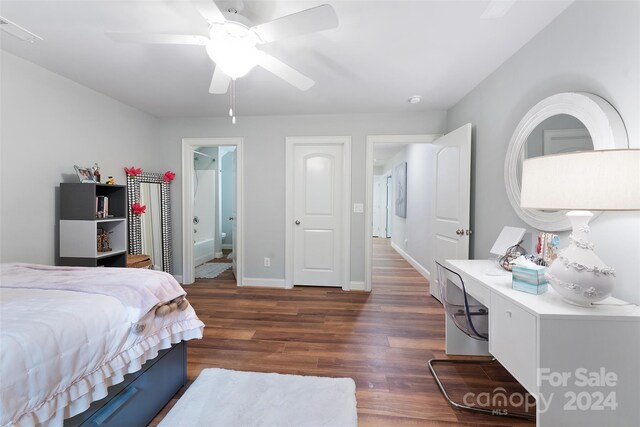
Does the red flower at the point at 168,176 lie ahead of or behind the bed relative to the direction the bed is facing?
ahead

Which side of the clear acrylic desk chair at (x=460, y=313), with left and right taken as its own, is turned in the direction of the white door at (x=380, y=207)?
left

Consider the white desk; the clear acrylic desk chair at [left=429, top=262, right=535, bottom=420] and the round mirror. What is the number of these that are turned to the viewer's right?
1

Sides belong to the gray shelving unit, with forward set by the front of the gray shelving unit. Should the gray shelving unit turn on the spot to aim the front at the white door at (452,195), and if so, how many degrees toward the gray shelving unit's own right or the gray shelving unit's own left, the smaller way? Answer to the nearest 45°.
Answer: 0° — it already faces it

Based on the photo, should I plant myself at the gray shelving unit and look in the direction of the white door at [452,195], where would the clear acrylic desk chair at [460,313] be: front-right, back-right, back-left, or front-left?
front-right

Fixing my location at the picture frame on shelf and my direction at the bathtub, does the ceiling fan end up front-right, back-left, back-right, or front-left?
back-right

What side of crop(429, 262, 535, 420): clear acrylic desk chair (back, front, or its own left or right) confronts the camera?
right

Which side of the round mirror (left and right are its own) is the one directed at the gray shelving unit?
front

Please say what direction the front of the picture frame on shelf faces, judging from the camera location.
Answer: facing the viewer and to the right of the viewer

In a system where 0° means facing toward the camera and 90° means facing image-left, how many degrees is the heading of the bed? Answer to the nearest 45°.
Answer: approximately 225°

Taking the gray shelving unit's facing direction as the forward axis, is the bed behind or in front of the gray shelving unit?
in front

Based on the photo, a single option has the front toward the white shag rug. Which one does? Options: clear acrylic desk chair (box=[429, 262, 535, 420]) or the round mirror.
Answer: the round mirror

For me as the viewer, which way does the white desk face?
facing the viewer and to the left of the viewer
